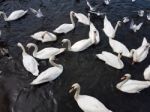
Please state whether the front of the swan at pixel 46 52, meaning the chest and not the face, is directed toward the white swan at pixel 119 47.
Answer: no

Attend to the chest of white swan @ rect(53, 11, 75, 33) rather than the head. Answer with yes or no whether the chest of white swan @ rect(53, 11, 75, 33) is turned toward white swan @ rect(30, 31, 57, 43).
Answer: no

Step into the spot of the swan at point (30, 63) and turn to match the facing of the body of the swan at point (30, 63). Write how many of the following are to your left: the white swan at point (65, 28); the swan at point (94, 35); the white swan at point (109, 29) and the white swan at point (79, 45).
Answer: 0

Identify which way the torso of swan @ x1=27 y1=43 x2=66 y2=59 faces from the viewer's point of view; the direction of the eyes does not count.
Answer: to the viewer's left

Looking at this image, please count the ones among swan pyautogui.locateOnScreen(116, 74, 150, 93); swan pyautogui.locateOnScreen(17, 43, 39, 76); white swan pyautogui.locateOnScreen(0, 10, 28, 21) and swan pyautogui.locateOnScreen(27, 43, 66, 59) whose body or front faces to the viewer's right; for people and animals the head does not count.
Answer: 0

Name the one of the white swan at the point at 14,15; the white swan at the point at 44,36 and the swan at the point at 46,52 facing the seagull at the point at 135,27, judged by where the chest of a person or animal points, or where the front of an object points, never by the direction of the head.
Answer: the white swan at the point at 44,36

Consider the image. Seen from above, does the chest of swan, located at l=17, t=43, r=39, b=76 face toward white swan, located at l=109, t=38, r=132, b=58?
no

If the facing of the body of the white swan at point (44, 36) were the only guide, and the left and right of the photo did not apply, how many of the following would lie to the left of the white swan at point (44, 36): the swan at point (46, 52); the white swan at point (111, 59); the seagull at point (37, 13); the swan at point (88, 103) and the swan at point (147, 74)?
1

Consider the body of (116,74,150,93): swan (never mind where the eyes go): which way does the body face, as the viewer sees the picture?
to the viewer's left

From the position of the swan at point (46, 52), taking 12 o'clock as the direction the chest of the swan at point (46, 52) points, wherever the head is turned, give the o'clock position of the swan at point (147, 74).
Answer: the swan at point (147, 74) is roughly at 7 o'clock from the swan at point (46, 52).

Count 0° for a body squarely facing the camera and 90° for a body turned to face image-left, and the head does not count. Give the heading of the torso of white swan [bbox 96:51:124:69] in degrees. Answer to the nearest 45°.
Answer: approximately 315°

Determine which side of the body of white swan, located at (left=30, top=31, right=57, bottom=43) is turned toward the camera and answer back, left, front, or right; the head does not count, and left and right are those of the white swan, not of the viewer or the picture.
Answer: right

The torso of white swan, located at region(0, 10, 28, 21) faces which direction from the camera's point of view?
to the viewer's left
